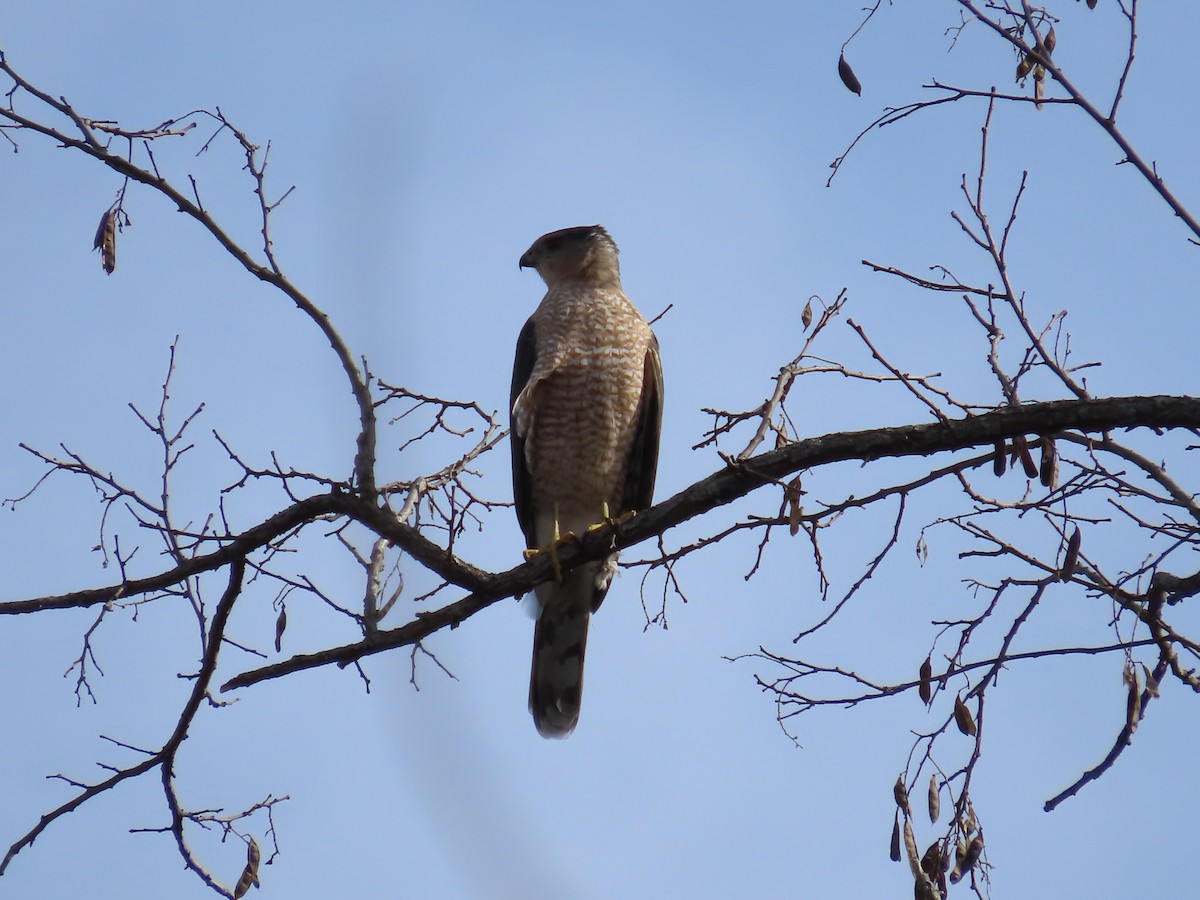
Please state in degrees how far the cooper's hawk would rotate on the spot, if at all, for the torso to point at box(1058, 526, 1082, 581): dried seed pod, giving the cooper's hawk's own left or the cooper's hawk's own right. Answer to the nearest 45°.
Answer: approximately 45° to the cooper's hawk's own left

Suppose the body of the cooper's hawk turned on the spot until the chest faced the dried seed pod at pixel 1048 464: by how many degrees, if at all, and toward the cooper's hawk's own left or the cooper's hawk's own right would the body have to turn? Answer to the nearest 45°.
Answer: approximately 45° to the cooper's hawk's own left

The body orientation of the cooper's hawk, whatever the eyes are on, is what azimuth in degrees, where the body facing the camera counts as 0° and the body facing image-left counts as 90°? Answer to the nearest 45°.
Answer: approximately 0°
